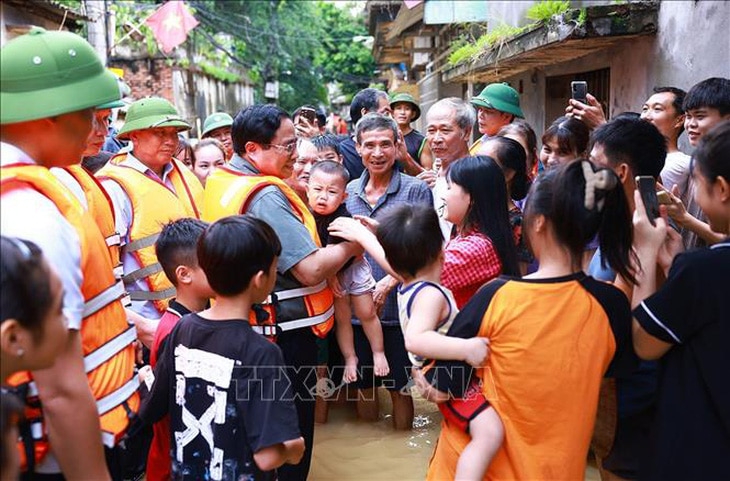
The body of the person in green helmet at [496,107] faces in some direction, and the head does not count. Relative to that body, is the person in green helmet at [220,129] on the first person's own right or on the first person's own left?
on the first person's own right

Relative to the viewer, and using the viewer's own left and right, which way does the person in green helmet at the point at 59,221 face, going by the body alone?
facing to the right of the viewer

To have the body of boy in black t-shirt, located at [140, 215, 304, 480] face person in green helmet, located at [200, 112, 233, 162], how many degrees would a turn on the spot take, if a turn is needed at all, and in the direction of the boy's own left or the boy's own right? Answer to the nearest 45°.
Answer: approximately 45° to the boy's own left

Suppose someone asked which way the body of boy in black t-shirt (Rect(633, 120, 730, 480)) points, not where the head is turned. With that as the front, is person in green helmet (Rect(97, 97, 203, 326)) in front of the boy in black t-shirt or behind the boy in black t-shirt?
in front

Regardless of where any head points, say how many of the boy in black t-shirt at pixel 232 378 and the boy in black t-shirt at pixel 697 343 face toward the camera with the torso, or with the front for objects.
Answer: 0

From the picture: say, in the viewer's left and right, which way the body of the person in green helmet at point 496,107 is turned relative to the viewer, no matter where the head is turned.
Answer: facing the viewer and to the left of the viewer

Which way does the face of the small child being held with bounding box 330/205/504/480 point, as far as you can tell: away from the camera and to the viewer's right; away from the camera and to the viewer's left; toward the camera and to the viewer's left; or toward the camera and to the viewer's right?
away from the camera and to the viewer's left

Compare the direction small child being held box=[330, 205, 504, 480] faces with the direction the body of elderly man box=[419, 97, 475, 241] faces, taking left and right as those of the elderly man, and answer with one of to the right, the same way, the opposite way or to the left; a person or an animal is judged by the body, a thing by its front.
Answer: the opposite way

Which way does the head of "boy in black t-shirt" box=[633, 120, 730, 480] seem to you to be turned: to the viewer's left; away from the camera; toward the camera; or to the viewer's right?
to the viewer's left

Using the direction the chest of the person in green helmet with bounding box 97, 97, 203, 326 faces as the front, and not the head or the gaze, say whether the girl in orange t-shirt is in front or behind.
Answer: in front

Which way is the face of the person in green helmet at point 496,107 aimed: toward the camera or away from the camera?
toward the camera

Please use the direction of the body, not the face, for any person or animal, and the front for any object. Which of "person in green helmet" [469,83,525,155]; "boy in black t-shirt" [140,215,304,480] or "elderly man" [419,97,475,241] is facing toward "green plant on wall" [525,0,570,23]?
the boy in black t-shirt

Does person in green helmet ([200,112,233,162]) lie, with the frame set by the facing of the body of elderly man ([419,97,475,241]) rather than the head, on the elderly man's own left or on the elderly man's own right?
on the elderly man's own right

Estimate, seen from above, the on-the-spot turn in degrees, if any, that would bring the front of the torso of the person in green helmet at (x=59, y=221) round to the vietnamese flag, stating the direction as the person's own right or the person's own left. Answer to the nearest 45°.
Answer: approximately 90° to the person's own left

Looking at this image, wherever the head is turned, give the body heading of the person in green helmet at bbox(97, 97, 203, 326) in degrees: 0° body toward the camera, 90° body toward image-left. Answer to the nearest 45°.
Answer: approximately 315°

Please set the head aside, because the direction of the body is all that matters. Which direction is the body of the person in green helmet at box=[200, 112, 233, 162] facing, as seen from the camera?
toward the camera

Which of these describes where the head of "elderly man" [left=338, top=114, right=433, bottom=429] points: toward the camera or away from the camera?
toward the camera

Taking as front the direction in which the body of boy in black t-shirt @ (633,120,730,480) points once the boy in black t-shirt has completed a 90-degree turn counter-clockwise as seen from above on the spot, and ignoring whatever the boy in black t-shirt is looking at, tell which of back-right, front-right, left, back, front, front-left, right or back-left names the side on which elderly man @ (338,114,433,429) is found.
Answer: right

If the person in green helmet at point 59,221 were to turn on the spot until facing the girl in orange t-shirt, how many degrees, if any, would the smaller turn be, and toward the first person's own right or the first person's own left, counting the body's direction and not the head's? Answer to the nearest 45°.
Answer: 0° — they already face them
